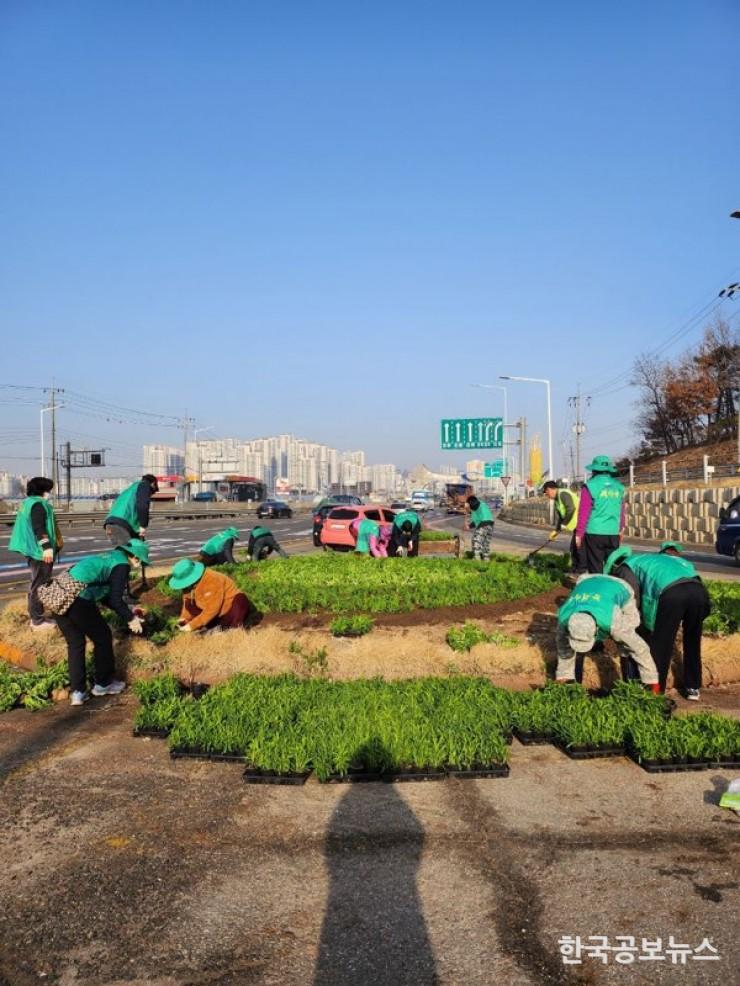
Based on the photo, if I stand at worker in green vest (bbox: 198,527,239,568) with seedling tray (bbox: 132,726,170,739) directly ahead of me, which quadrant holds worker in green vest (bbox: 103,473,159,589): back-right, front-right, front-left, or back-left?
front-right

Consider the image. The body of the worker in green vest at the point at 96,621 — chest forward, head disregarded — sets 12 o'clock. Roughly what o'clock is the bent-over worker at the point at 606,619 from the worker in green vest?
The bent-over worker is roughly at 1 o'clock from the worker in green vest.

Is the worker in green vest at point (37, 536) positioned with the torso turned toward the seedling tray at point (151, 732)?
no

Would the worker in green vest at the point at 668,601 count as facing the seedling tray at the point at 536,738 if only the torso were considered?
no

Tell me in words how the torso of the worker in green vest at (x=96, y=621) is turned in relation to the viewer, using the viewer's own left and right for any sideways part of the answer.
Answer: facing to the right of the viewer

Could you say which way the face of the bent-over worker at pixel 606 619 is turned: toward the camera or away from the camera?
toward the camera

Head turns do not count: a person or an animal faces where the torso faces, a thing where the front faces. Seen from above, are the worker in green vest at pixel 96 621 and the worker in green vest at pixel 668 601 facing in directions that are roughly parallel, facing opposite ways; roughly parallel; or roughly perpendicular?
roughly perpendicular

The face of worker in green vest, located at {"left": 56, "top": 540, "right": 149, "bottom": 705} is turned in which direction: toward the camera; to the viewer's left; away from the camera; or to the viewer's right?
to the viewer's right

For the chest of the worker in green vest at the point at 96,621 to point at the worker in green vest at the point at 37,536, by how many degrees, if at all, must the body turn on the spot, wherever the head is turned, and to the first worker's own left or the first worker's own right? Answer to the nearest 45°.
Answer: approximately 90° to the first worker's own left

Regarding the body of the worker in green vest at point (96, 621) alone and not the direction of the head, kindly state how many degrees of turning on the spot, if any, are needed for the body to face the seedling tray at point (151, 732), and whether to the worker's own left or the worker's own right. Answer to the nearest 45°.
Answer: approximately 90° to the worker's own right
